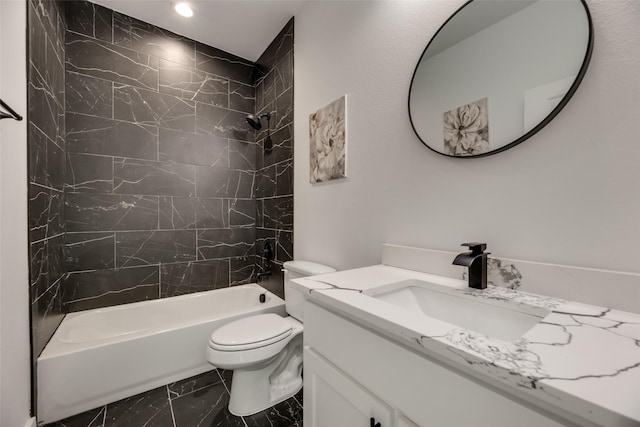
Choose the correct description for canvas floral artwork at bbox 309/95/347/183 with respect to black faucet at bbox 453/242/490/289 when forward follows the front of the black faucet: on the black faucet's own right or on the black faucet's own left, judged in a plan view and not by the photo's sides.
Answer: on the black faucet's own right

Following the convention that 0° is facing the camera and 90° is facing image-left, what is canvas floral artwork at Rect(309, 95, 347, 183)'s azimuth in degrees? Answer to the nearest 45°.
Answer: approximately 45°

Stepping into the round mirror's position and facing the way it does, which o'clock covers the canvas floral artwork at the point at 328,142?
The canvas floral artwork is roughly at 2 o'clock from the round mirror.

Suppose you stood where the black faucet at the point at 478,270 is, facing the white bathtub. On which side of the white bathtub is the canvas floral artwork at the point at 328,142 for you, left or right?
right

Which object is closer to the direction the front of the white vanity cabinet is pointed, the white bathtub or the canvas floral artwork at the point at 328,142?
the white bathtub

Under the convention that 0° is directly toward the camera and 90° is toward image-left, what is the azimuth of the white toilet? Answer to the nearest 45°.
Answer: approximately 45°

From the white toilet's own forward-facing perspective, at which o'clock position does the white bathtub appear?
The white bathtub is roughly at 2 o'clock from the white toilet.

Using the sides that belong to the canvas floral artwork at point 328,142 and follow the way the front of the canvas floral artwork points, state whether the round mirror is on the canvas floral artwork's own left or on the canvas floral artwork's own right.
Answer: on the canvas floral artwork's own left

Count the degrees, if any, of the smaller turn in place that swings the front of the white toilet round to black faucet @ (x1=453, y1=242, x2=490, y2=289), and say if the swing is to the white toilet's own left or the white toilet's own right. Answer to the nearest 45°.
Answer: approximately 90° to the white toilet's own left
